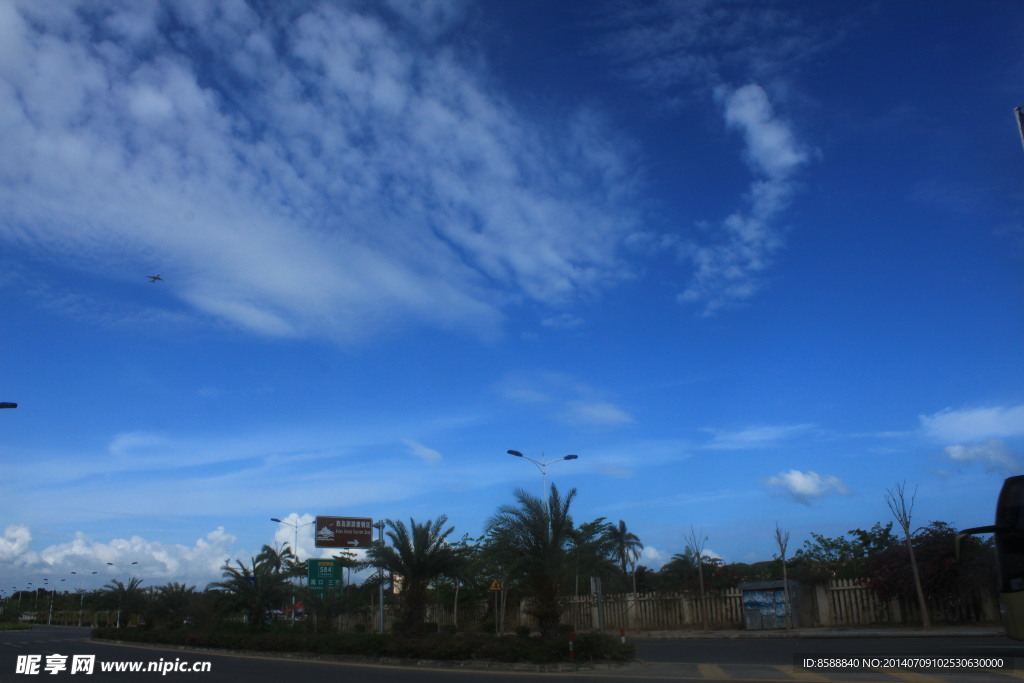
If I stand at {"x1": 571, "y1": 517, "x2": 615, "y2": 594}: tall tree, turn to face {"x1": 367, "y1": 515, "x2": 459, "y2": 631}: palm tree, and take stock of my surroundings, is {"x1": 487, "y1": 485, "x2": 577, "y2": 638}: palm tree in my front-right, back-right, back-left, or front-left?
front-left

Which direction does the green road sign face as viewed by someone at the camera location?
facing the viewer

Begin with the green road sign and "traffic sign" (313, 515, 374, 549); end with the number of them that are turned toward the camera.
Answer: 2

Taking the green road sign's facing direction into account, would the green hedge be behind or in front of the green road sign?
in front

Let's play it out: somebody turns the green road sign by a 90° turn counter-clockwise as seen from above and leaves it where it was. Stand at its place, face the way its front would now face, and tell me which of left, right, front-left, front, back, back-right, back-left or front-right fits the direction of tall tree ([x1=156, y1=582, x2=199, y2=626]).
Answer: back-left

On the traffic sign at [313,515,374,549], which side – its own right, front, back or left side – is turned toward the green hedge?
front

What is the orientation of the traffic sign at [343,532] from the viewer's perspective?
toward the camera
